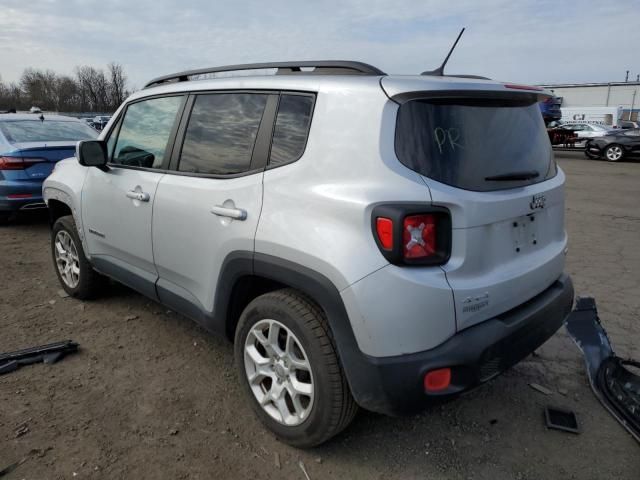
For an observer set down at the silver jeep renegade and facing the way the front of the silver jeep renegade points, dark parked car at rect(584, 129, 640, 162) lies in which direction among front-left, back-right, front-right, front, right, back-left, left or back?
right

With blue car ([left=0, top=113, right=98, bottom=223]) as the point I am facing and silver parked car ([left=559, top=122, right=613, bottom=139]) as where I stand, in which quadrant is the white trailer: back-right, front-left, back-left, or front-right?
back-right

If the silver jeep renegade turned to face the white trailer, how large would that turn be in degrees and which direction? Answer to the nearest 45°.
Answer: approximately 90° to its right

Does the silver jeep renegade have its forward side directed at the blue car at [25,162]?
yes

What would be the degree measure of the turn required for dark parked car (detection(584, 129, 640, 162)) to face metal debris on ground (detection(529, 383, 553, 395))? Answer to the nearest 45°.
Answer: approximately 45° to its left

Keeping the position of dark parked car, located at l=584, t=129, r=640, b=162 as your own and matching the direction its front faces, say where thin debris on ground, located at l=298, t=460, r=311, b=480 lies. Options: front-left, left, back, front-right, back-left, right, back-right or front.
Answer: front-left

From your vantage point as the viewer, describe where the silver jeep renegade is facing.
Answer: facing away from the viewer and to the left of the viewer

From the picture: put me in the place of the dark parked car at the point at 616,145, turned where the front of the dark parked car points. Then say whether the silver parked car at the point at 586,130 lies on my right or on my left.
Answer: on my right

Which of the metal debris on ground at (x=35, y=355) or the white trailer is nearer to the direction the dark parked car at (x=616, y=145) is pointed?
the metal debris on ground

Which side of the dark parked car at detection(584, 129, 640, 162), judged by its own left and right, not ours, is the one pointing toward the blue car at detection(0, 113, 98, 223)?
front

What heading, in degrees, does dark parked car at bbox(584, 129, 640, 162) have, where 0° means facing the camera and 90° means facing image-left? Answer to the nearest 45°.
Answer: approximately 45°

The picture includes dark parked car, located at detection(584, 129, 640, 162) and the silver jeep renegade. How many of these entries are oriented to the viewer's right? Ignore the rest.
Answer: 0

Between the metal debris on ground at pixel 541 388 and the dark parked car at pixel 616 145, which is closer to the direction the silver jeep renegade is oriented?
the dark parked car

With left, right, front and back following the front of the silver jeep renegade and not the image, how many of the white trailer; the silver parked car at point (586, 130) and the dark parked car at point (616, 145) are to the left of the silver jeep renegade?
0

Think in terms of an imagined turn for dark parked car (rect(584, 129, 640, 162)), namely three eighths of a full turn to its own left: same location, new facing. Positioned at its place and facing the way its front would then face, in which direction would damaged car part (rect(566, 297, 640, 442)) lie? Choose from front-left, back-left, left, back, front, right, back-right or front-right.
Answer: right

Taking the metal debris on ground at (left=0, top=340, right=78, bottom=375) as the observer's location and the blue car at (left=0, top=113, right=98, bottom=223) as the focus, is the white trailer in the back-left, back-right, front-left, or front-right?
front-right

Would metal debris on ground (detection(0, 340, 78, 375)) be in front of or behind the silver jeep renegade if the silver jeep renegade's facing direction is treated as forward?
in front

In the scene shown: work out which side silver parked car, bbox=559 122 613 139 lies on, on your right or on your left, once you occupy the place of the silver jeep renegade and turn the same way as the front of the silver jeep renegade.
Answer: on your right
